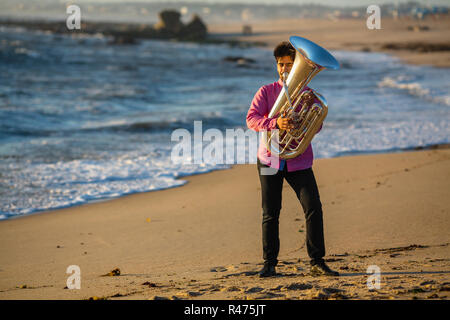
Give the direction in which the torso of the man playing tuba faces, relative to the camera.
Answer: toward the camera
